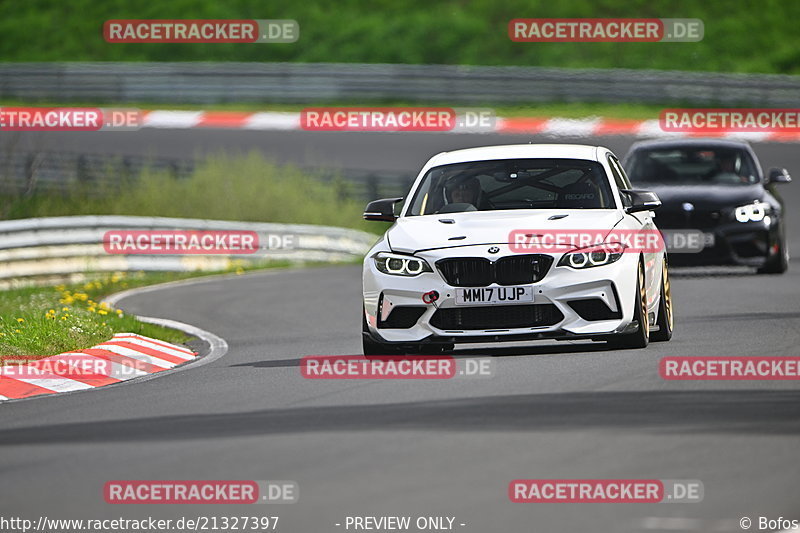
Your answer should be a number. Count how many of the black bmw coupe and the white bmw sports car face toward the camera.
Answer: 2

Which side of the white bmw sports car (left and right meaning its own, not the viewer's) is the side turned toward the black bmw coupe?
back

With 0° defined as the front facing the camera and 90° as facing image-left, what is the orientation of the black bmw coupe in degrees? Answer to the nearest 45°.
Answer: approximately 0°

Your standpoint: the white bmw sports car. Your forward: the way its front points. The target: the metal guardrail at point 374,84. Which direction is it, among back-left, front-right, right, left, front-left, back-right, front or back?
back

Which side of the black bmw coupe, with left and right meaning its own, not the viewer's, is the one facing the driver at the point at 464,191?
front

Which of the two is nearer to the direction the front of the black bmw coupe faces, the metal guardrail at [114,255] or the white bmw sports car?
the white bmw sports car

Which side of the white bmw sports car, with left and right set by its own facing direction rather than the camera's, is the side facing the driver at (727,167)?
back

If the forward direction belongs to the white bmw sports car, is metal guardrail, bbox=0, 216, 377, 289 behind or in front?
behind
